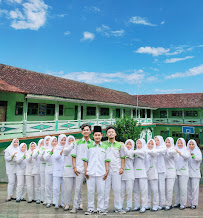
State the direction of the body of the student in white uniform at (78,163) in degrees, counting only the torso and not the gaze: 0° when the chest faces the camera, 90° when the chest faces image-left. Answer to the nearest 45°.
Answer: approximately 0°

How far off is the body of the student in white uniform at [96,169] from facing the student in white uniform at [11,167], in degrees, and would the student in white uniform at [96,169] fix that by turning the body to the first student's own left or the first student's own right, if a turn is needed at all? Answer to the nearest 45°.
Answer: approximately 135° to the first student's own right

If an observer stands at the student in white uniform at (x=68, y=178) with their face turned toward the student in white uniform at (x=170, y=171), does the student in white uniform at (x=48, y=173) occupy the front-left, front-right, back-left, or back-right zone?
back-left

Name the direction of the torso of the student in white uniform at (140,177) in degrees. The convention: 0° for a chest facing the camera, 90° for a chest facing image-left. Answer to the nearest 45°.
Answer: approximately 45°

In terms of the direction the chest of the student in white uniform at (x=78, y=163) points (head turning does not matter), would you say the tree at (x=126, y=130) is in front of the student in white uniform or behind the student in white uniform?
behind
